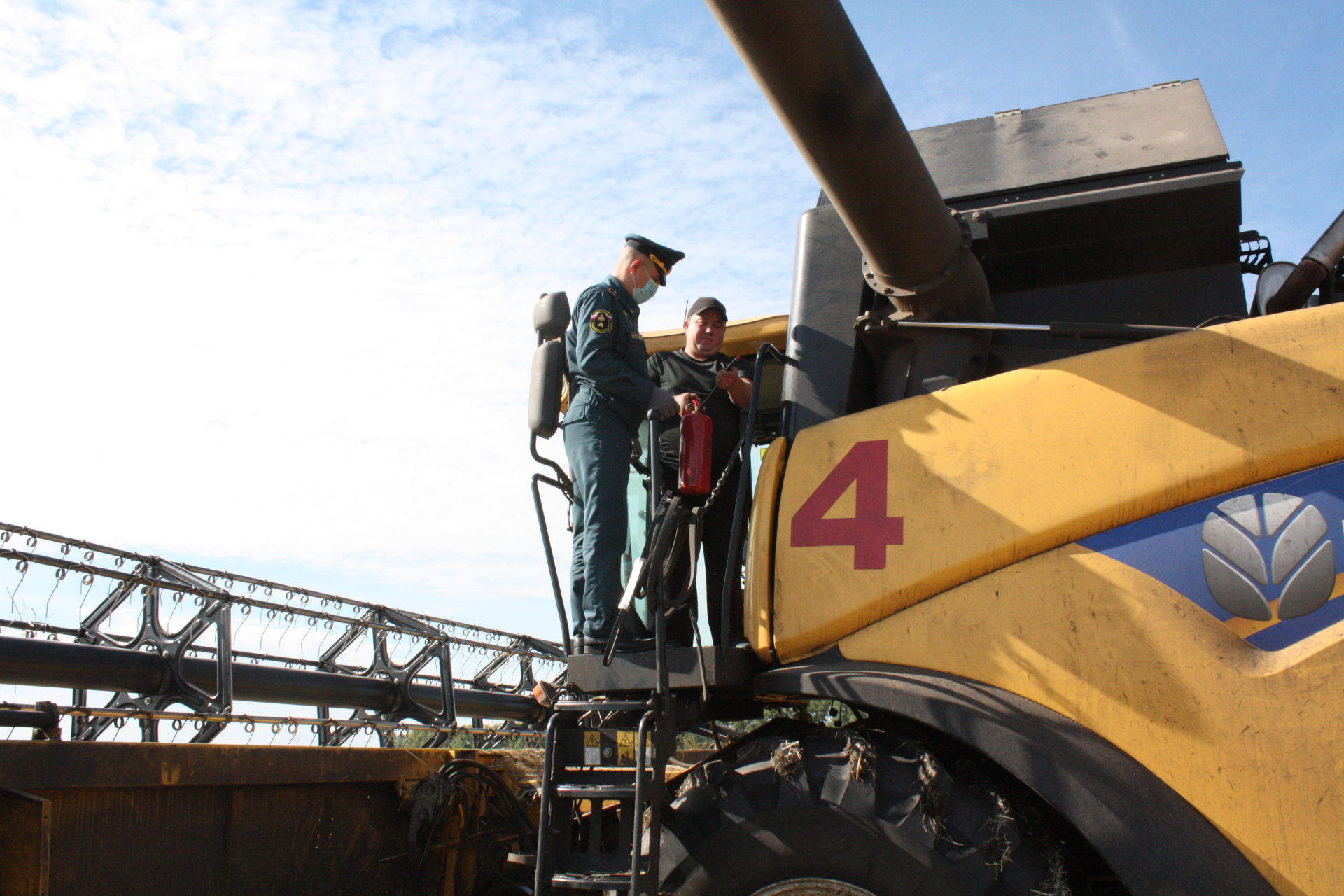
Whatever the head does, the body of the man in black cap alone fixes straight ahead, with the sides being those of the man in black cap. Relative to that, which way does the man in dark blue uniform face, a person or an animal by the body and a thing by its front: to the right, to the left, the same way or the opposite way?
to the left

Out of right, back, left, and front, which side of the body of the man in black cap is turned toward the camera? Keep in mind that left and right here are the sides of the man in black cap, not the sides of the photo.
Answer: front

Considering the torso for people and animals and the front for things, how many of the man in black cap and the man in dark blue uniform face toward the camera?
1

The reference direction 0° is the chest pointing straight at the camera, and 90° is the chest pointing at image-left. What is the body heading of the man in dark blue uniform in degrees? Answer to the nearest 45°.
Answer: approximately 270°
